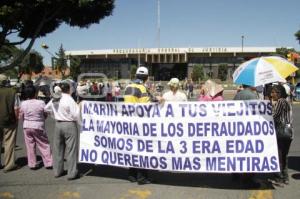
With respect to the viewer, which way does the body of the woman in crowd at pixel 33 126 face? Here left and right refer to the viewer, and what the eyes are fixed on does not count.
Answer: facing away from the viewer

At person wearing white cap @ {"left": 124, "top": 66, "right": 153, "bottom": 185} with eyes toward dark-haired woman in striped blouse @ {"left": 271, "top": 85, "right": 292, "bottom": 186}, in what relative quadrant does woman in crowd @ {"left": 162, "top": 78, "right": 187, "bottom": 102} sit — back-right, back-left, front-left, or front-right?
front-left

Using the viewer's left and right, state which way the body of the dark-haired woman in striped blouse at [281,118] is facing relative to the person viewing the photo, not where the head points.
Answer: facing to the left of the viewer

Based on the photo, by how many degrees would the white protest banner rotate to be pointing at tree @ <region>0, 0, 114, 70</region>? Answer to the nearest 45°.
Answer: approximately 135° to its right

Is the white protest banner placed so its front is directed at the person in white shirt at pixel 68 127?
no

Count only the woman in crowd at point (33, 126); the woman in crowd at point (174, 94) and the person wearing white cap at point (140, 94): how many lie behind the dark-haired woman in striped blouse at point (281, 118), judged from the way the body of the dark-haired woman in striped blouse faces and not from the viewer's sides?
0

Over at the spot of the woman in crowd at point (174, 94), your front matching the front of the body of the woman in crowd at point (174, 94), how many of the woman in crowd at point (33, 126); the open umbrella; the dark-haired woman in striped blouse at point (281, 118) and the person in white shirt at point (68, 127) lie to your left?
2

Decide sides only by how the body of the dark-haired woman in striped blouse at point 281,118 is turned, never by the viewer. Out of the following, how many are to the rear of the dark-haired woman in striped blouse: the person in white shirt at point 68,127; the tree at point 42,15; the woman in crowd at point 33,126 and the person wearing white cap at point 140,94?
0

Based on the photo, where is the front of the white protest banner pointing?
toward the camera

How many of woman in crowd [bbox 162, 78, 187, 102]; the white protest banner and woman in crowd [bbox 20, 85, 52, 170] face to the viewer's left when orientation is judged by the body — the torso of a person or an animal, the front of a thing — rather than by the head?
0

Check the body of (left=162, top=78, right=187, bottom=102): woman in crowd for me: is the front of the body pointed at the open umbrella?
no
